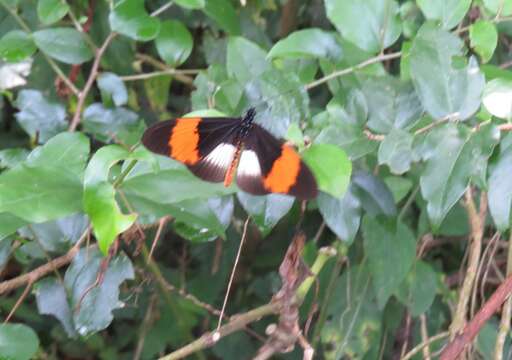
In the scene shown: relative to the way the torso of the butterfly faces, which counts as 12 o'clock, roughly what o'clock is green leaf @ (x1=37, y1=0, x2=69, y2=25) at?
The green leaf is roughly at 11 o'clock from the butterfly.

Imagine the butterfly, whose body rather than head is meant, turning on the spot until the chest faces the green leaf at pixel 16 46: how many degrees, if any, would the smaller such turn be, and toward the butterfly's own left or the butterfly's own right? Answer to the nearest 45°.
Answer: approximately 45° to the butterfly's own left

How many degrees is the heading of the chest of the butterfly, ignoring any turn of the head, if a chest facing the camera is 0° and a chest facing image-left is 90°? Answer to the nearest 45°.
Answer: approximately 180°
